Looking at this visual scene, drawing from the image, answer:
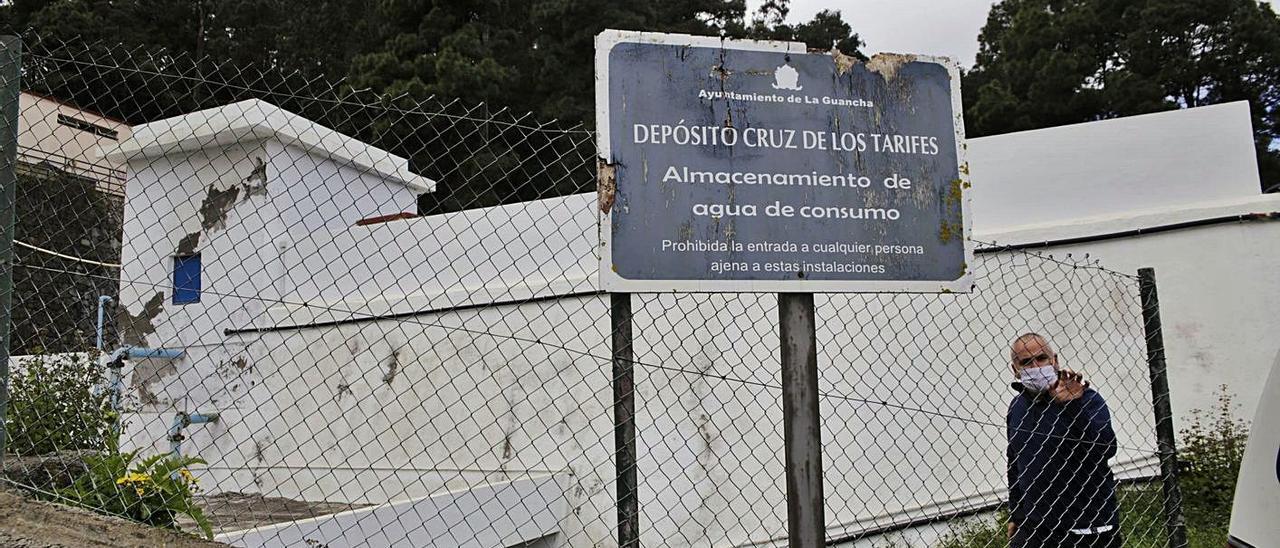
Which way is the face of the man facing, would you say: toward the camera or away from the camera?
toward the camera

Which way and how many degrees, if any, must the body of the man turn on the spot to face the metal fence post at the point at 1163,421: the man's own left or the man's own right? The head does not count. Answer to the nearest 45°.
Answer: approximately 135° to the man's own left

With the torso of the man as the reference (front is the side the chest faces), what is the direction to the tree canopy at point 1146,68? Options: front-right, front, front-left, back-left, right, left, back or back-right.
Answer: back

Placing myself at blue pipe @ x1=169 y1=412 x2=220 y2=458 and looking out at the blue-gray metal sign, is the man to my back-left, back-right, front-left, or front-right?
front-left

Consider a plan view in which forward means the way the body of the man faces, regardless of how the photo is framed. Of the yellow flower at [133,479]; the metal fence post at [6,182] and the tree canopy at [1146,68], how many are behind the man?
1

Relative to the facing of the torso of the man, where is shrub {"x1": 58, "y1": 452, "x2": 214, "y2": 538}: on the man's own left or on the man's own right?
on the man's own right

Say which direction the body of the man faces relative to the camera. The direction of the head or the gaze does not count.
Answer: toward the camera

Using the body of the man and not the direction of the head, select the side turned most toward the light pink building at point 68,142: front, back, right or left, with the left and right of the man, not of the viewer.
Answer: right
